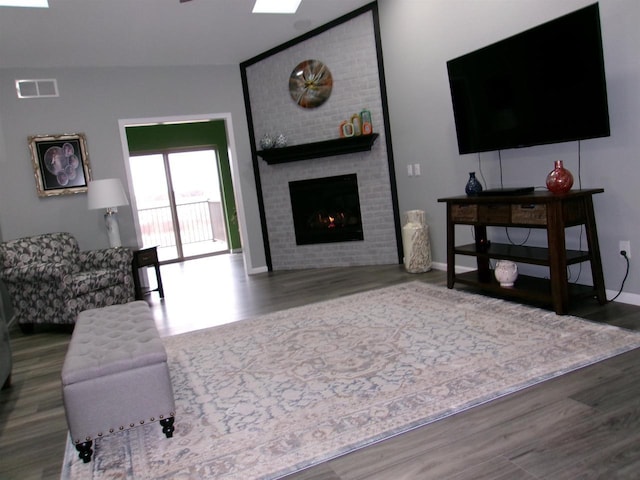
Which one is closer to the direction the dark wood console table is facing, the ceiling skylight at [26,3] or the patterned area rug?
the patterned area rug

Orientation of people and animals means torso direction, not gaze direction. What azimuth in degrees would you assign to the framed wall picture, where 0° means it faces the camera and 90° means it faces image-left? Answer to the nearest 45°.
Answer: approximately 0°

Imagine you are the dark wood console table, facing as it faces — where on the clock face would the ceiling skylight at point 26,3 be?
The ceiling skylight is roughly at 1 o'clock from the dark wood console table.

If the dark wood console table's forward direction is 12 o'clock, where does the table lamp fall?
The table lamp is roughly at 2 o'clock from the dark wood console table.

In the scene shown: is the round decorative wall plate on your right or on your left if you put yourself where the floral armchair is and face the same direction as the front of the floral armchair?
on your left

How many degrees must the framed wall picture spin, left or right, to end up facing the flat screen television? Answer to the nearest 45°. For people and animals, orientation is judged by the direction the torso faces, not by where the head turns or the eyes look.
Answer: approximately 45° to its left

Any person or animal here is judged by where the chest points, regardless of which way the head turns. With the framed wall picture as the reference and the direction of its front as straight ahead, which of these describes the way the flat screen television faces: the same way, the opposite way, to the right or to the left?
to the right

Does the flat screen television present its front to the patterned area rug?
yes

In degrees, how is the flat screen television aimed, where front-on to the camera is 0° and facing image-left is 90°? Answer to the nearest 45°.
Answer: approximately 45°

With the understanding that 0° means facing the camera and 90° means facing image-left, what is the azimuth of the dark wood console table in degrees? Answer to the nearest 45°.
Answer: approximately 45°

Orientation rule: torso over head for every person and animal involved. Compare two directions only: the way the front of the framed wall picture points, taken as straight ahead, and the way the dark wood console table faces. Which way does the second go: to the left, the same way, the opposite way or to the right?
to the right
